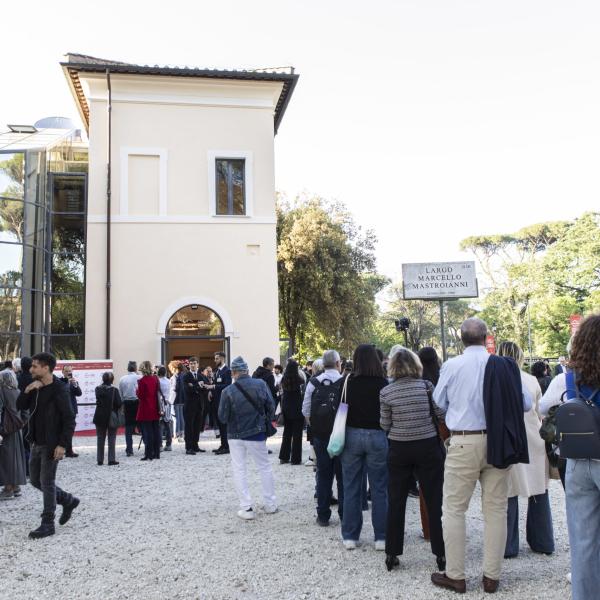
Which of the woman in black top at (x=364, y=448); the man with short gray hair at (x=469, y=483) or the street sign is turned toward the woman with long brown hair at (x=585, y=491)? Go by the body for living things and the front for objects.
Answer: the street sign

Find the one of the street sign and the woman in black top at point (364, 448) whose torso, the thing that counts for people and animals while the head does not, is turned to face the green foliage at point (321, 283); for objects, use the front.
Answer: the woman in black top

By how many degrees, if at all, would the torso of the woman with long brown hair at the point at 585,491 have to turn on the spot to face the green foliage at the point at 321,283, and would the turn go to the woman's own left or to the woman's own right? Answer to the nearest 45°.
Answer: approximately 45° to the woman's own left

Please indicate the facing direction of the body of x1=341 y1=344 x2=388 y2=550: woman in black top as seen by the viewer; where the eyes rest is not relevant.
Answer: away from the camera

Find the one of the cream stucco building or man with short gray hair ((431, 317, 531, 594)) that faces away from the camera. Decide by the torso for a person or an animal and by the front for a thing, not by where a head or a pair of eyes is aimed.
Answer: the man with short gray hair

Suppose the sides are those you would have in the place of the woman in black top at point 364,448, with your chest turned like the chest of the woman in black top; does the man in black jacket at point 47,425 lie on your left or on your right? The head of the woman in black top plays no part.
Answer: on your left

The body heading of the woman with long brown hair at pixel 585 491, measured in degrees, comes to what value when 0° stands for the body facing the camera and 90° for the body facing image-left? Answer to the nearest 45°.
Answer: approximately 180°

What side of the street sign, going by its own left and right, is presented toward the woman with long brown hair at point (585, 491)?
front

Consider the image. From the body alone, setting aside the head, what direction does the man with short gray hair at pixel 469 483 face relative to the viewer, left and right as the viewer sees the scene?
facing away from the viewer

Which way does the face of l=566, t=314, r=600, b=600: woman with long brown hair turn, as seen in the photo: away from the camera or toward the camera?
away from the camera

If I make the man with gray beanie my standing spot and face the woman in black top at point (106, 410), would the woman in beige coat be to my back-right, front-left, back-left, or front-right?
back-right

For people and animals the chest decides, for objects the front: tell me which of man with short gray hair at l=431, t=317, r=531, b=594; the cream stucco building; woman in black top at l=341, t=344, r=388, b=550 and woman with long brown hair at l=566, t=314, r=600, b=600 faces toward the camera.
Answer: the cream stucco building

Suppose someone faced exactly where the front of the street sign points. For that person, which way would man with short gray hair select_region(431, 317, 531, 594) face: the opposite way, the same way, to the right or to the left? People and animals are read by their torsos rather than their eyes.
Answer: the opposite way

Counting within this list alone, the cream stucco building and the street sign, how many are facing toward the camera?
2

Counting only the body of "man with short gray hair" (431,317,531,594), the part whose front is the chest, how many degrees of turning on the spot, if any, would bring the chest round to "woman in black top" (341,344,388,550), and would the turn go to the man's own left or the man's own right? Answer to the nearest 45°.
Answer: approximately 45° to the man's own left
